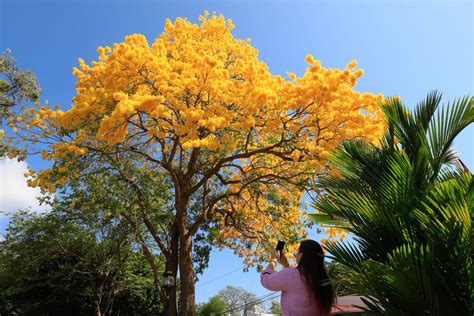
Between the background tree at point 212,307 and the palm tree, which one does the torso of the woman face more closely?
the background tree

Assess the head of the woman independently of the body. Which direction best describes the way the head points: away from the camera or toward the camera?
away from the camera

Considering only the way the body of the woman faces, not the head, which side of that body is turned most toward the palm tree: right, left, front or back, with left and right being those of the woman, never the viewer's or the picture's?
right

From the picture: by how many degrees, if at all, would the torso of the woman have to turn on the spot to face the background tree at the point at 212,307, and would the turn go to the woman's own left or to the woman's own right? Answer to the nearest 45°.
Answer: approximately 45° to the woman's own right

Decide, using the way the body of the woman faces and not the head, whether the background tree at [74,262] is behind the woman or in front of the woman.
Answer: in front

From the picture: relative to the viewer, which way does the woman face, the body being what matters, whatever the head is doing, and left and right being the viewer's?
facing away from the viewer and to the left of the viewer
